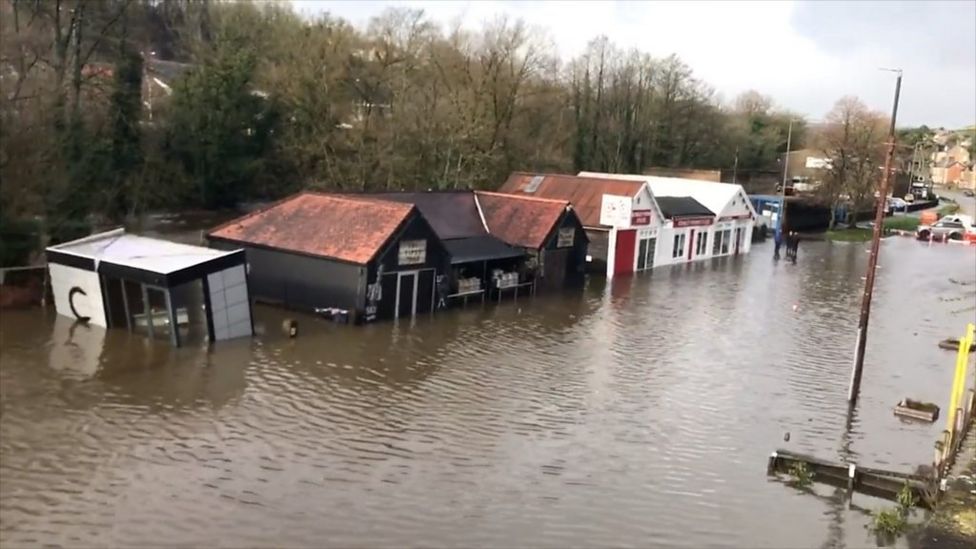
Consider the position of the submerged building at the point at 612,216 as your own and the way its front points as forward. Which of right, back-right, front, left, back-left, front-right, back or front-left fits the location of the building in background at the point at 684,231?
left

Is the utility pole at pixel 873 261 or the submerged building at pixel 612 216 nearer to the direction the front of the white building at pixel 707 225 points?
the utility pole

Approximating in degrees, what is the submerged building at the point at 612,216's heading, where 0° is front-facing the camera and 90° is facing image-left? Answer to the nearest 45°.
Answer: approximately 315°

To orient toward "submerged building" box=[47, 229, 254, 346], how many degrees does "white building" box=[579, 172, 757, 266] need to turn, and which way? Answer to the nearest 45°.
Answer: approximately 90° to its right

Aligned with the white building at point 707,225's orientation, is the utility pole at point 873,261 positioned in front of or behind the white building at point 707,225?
in front

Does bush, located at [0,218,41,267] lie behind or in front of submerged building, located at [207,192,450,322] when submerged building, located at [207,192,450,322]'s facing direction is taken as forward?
behind

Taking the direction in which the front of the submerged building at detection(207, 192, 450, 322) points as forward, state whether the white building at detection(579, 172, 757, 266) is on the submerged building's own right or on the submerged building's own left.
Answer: on the submerged building's own left

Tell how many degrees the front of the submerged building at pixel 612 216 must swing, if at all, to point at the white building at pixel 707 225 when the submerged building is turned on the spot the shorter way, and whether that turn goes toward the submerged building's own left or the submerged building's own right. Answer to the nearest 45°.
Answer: approximately 90° to the submerged building's own left

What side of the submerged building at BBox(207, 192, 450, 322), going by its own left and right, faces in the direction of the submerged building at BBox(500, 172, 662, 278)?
left

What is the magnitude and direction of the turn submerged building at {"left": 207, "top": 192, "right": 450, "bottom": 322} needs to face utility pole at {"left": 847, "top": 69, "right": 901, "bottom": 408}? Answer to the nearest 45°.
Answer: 0° — it already faces it

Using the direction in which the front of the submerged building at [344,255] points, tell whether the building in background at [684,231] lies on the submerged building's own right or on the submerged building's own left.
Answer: on the submerged building's own left

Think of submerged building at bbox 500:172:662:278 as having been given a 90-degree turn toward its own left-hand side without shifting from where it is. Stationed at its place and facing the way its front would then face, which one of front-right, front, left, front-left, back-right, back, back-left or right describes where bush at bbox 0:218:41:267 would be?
back

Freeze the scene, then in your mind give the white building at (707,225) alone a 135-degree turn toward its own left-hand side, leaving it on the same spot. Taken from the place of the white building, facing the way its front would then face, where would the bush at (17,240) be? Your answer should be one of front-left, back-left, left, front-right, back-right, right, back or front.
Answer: back-left
